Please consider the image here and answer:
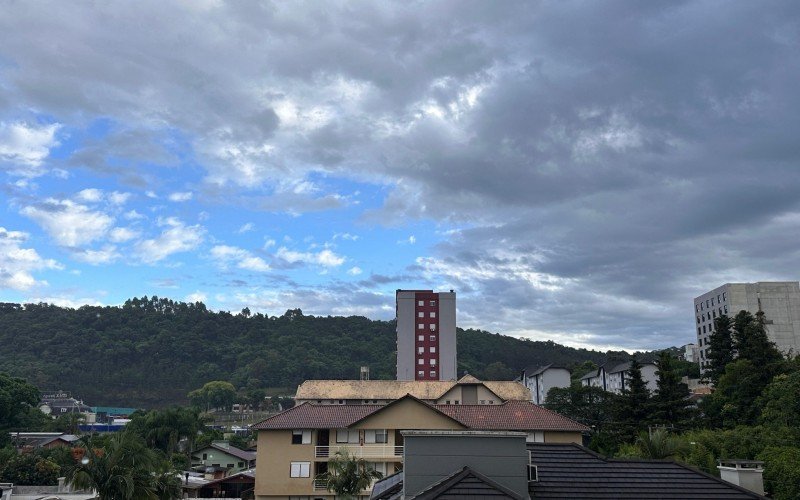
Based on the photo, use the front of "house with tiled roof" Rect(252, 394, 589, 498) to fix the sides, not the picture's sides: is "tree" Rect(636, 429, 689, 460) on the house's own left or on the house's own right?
on the house's own left

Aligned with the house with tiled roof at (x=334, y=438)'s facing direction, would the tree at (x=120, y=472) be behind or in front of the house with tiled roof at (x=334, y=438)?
in front

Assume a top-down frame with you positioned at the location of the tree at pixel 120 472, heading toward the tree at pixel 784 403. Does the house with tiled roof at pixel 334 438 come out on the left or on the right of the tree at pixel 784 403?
left

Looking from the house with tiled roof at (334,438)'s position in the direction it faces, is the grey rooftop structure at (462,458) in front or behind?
in front

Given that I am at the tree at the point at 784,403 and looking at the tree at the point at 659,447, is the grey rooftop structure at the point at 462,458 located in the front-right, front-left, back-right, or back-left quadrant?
front-left

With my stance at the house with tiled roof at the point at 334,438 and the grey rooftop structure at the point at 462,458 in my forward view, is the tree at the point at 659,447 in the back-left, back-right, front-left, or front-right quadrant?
front-left

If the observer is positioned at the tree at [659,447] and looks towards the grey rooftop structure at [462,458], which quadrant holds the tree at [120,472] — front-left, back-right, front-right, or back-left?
front-right

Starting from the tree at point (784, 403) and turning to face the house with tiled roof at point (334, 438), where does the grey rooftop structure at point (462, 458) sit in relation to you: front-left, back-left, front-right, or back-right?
front-left

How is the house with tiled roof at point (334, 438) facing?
toward the camera

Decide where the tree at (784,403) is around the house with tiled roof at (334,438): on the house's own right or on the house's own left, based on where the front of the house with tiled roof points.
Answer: on the house's own left

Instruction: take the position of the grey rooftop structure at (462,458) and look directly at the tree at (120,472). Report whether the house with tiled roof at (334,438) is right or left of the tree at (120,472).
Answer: right

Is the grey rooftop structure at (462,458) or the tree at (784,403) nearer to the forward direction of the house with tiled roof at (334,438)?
the grey rooftop structure
